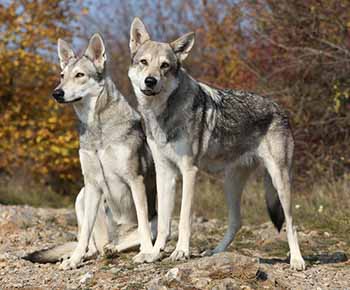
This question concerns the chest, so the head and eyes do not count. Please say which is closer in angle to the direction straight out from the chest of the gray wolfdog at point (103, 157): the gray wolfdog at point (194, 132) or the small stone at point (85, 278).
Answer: the small stone

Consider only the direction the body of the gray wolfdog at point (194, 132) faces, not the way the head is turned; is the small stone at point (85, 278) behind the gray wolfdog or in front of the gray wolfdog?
in front

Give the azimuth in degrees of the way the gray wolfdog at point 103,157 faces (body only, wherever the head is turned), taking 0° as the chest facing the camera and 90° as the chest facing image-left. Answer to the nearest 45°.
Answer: approximately 45°

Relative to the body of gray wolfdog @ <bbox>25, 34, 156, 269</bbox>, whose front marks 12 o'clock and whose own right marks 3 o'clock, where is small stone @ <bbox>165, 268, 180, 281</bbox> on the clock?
The small stone is roughly at 10 o'clock from the gray wolfdog.

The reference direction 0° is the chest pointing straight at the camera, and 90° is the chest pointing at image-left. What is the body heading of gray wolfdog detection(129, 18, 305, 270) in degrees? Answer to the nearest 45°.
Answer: approximately 45°

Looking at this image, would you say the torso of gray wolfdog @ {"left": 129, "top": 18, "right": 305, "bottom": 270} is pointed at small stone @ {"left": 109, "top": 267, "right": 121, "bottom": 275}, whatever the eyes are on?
yes

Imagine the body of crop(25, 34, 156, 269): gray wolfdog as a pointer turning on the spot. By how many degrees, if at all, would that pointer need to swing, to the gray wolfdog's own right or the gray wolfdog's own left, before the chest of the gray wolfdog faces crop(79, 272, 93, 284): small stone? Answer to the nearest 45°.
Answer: approximately 45° to the gray wolfdog's own left
